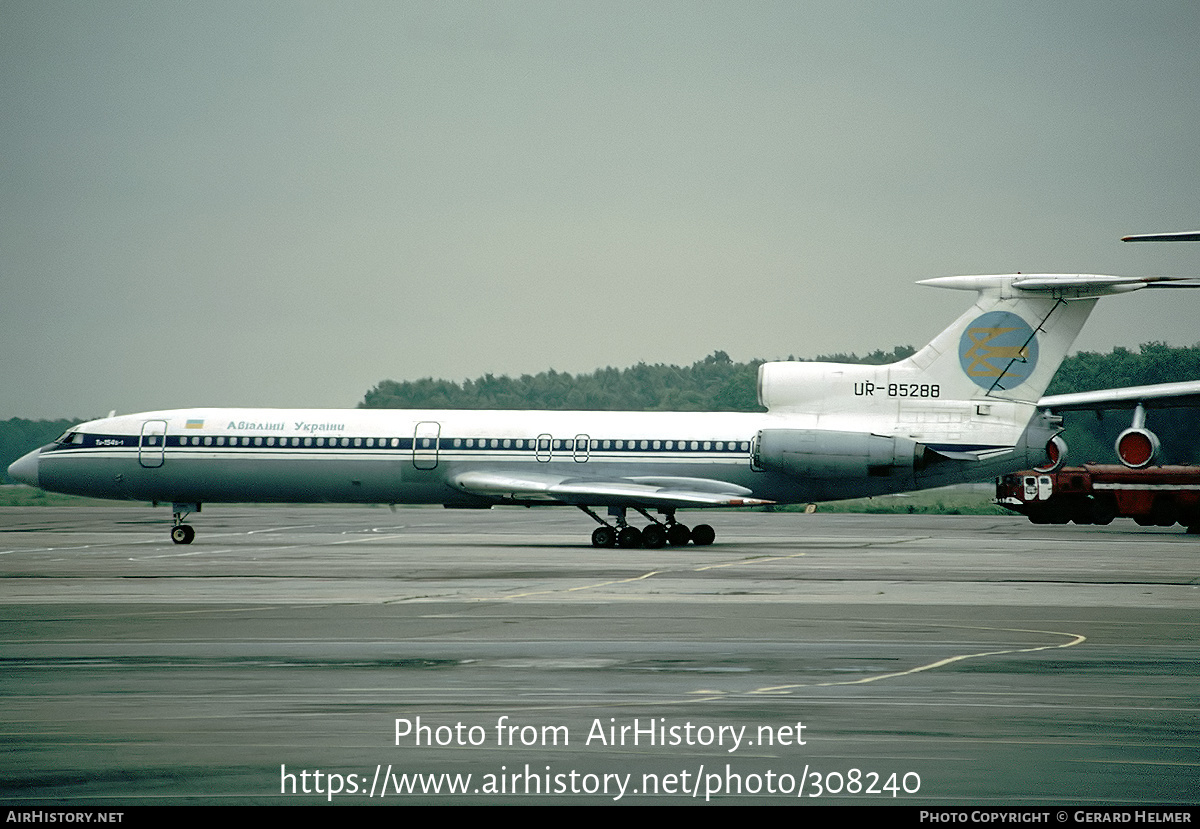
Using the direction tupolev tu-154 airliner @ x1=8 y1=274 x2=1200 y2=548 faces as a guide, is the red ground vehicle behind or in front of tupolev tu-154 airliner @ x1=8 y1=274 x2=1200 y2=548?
behind

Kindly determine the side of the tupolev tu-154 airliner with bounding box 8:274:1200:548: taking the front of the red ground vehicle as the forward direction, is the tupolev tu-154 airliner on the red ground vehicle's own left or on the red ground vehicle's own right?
on the red ground vehicle's own left

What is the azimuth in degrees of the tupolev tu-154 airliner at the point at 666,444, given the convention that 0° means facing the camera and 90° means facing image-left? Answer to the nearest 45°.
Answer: approximately 90°

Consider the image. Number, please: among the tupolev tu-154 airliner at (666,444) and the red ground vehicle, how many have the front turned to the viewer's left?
2

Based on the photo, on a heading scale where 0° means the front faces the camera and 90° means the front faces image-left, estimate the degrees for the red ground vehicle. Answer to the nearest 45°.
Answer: approximately 90°
